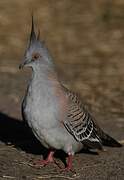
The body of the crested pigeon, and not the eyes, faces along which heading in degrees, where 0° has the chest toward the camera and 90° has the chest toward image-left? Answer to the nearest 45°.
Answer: approximately 45°
